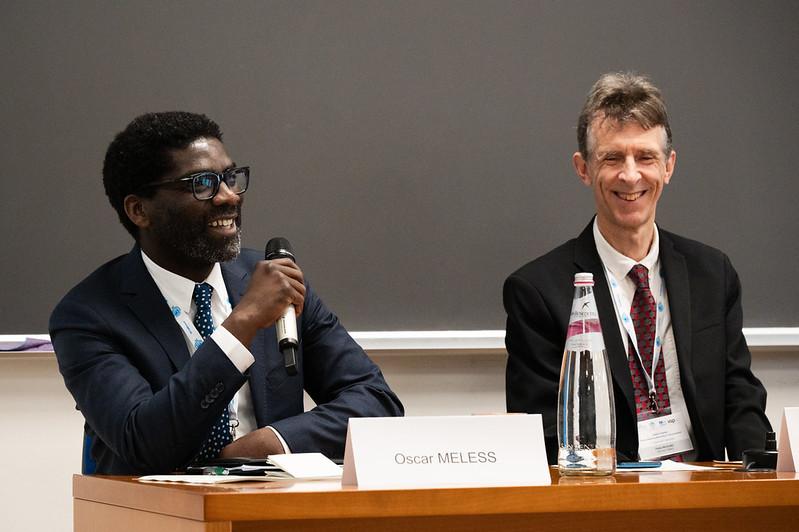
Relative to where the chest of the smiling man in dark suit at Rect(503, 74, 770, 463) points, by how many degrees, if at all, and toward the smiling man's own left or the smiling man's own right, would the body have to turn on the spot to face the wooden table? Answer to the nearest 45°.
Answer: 0° — they already face it

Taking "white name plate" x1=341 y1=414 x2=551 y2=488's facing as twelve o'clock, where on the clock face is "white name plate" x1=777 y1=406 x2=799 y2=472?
"white name plate" x1=777 y1=406 x2=799 y2=472 is roughly at 8 o'clock from "white name plate" x1=341 y1=414 x2=551 y2=488.

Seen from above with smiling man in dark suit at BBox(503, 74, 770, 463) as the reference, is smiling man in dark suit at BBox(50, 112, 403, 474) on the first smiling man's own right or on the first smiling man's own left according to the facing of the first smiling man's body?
on the first smiling man's own right

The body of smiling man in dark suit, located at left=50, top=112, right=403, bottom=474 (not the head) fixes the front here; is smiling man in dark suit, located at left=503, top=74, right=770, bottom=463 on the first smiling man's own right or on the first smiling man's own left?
on the first smiling man's own left

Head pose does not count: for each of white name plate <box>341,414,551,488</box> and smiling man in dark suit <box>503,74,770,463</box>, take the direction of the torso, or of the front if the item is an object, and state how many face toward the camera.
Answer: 2

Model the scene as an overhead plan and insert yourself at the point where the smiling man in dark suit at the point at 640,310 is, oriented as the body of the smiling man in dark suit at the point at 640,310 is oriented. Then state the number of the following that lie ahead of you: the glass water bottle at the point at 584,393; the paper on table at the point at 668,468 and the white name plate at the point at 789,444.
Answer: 3
